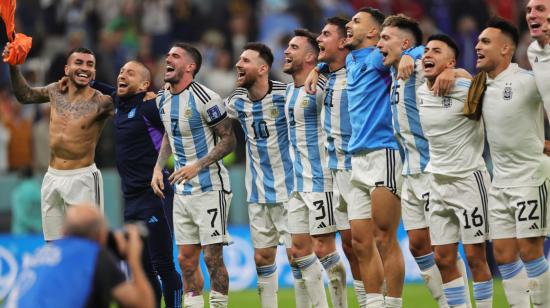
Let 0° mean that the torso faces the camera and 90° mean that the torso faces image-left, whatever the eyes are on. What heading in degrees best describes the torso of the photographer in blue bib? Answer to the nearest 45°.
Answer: approximately 225°
